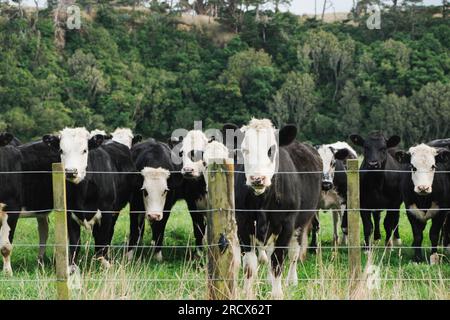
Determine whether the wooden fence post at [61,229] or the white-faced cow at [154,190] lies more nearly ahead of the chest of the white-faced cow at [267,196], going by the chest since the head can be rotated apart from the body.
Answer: the wooden fence post

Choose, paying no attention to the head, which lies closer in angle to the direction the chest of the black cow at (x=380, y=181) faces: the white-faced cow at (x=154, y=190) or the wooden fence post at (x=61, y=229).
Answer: the wooden fence post

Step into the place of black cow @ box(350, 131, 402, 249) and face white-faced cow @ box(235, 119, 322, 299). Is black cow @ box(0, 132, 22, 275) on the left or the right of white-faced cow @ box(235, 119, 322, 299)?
right

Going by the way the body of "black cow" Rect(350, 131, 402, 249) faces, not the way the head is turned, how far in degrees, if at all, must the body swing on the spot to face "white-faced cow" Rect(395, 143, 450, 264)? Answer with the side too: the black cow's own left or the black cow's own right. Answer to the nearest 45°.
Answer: approximately 45° to the black cow's own left

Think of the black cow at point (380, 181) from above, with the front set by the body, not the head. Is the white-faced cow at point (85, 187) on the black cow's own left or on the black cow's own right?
on the black cow's own right

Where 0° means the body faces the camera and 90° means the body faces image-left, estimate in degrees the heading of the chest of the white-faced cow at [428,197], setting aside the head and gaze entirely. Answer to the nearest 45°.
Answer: approximately 0°

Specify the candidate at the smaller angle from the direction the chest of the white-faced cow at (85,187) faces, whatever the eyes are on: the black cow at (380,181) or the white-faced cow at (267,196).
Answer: the white-faced cow
